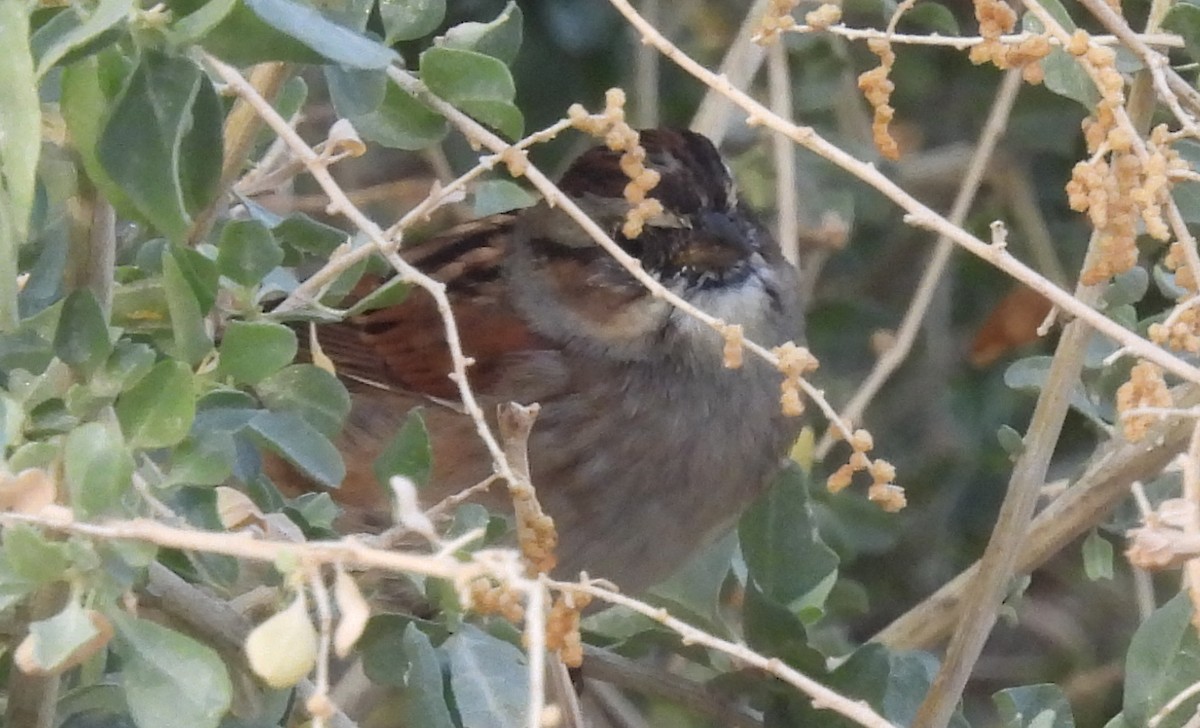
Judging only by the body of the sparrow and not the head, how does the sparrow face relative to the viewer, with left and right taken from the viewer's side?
facing the viewer and to the right of the viewer
